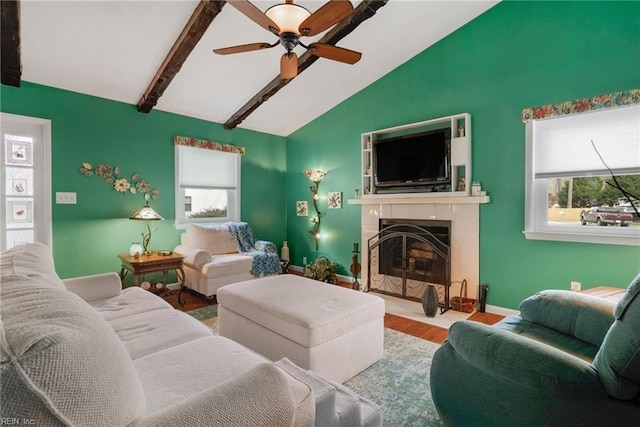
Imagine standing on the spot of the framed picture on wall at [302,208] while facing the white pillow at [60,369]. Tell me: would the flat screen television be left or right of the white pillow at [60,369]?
left

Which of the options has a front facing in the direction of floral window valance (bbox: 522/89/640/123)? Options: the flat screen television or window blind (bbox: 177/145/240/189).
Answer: the window blind

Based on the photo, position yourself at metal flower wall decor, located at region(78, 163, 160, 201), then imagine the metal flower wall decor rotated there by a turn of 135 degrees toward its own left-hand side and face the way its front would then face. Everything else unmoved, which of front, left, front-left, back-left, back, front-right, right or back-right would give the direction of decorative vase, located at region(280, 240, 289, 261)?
front-right

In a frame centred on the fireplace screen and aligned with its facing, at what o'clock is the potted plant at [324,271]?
The potted plant is roughly at 2 o'clock from the fireplace screen.

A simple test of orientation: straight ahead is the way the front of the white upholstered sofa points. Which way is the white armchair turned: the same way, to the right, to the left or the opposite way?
to the right

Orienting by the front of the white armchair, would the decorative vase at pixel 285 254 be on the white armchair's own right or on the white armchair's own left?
on the white armchair's own left

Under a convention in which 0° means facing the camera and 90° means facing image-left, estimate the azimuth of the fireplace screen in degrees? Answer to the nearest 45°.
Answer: approximately 45°

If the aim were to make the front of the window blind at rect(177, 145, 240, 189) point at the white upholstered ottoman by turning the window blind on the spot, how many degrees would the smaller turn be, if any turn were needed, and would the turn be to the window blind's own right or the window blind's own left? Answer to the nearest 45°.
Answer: approximately 45° to the window blind's own right

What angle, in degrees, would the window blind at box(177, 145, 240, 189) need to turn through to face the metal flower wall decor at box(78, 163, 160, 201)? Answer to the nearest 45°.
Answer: approximately 90° to its right
